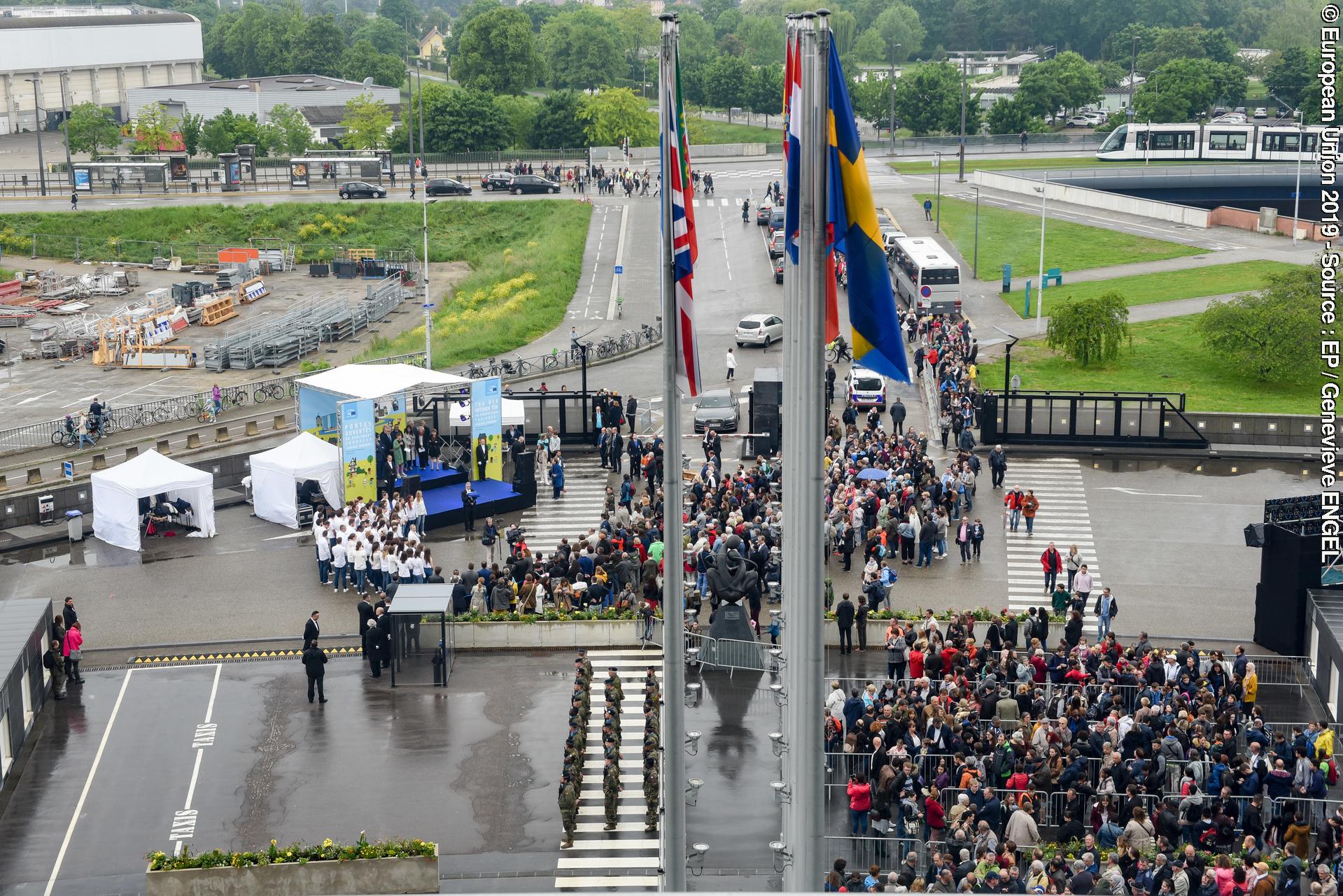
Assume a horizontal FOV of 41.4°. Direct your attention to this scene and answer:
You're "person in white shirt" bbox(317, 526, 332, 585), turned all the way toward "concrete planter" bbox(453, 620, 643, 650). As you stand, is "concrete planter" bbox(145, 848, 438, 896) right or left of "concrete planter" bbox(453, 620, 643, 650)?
right

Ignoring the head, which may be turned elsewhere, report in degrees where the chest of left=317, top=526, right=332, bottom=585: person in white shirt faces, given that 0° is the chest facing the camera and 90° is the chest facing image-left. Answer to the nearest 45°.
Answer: approximately 225°

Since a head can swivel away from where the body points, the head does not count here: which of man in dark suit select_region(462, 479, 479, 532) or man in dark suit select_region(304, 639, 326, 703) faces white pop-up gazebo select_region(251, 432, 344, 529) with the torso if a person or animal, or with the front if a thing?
man in dark suit select_region(304, 639, 326, 703)

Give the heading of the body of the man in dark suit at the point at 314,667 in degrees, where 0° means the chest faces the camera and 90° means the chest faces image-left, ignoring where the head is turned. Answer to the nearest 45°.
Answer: approximately 180°

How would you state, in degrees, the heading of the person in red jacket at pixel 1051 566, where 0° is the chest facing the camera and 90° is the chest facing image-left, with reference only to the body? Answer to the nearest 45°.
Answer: approximately 0°

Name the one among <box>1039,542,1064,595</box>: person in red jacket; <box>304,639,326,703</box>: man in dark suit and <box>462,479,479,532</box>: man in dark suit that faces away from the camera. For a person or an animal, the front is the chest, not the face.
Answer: <box>304,639,326,703</box>: man in dark suit

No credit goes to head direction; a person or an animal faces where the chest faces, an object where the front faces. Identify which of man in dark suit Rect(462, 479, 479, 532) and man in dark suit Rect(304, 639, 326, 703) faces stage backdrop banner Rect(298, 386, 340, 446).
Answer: man in dark suit Rect(304, 639, 326, 703)

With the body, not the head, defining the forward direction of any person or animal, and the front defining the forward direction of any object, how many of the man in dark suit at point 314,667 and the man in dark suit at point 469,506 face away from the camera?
1

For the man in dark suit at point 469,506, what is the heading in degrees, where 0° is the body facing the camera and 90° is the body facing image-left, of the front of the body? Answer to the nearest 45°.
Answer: approximately 315°

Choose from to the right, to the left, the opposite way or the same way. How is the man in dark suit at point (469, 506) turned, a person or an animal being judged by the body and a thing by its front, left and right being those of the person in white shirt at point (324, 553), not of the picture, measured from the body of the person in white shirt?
to the right
